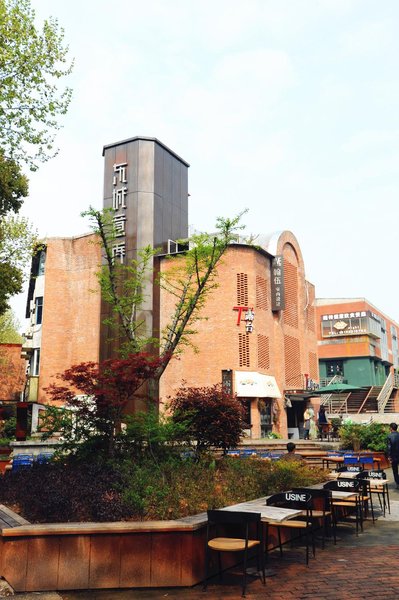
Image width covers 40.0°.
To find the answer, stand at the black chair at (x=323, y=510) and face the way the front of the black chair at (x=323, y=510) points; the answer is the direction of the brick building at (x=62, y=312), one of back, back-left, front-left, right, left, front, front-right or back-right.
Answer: left

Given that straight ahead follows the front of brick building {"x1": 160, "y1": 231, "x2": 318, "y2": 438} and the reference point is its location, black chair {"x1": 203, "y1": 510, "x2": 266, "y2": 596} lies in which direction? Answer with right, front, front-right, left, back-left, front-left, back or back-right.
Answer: front-right

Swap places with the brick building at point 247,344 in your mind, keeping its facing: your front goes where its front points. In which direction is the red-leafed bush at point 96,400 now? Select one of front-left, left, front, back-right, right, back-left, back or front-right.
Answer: front-right

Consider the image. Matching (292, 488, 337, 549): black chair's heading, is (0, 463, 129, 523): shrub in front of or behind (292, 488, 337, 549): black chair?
behind

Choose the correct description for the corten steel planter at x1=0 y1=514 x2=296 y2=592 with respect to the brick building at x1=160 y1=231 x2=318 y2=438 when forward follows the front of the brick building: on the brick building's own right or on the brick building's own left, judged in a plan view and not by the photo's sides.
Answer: on the brick building's own right

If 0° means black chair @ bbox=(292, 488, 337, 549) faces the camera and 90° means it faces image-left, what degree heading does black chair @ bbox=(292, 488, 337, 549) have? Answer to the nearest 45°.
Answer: approximately 225°

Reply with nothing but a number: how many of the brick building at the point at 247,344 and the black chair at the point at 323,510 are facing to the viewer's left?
0

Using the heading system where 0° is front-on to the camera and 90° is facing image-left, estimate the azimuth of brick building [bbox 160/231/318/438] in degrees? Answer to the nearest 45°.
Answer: approximately 315°
